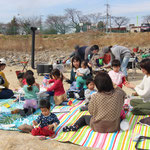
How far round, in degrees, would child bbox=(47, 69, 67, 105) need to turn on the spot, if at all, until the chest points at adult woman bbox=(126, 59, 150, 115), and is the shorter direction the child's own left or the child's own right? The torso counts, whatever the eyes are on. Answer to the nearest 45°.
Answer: approximately 135° to the child's own left

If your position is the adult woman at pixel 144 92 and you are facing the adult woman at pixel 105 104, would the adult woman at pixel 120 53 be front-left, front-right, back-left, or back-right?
back-right

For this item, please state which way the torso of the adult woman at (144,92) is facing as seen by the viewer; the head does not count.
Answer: to the viewer's left

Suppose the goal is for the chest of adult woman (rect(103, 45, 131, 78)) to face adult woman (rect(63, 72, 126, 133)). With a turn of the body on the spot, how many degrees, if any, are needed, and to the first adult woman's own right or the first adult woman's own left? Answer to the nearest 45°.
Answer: approximately 90° to the first adult woman's own left

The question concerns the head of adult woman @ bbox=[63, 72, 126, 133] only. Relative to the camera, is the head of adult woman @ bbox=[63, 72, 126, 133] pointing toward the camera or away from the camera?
away from the camera

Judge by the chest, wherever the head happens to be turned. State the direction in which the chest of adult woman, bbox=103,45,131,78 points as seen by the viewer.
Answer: to the viewer's left
